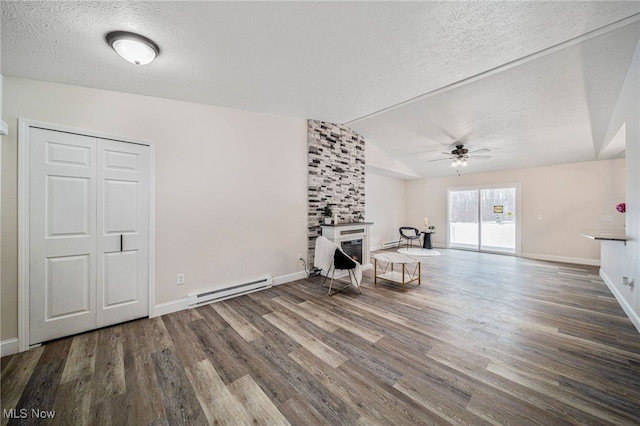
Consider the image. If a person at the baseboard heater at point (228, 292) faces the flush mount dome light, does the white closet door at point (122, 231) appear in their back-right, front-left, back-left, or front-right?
front-right

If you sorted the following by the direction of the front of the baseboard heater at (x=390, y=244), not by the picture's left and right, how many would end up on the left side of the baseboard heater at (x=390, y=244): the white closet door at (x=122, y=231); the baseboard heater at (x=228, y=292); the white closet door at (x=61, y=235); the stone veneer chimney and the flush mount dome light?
0

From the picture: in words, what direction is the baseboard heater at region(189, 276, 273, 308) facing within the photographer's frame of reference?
facing the viewer and to the right of the viewer

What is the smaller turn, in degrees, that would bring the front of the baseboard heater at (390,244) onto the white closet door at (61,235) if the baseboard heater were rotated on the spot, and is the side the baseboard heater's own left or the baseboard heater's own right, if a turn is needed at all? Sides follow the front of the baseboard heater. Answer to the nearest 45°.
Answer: approximately 90° to the baseboard heater's own right

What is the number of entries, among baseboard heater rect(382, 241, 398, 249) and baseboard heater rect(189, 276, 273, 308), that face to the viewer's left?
0

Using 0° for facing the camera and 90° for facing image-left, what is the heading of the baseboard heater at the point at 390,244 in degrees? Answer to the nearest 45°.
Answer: approximately 315°
